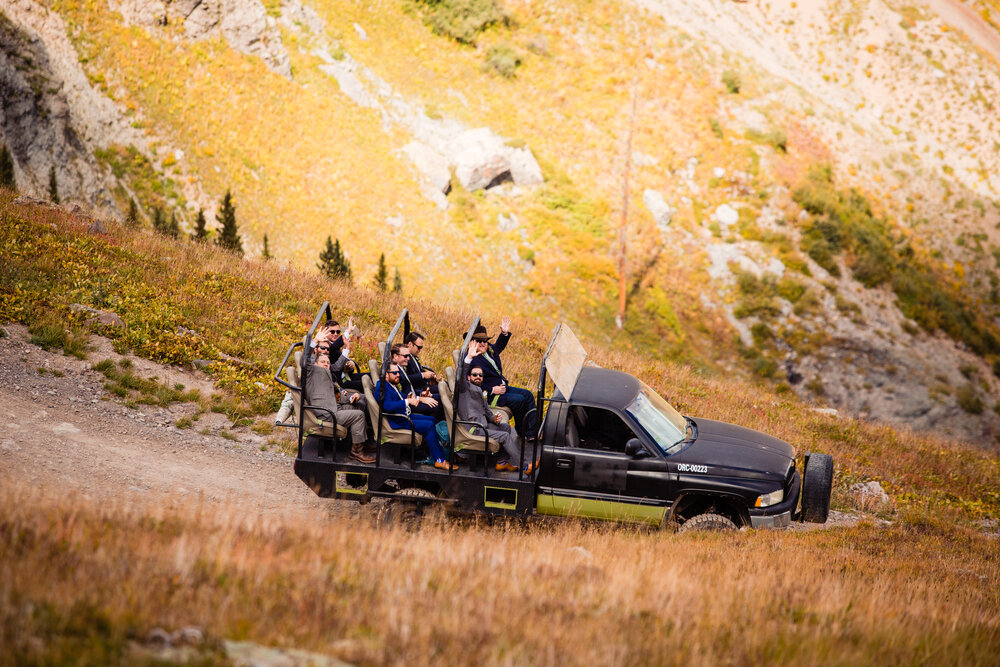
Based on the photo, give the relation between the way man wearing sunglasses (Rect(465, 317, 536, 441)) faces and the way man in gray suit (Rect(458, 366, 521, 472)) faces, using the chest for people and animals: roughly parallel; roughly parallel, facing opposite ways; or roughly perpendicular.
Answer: roughly parallel

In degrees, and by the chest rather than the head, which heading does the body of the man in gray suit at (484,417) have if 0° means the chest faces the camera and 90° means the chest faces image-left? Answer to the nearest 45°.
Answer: approximately 315°

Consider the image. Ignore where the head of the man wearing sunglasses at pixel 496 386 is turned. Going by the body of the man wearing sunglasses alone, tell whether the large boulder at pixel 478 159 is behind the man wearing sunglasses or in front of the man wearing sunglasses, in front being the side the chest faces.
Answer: behind

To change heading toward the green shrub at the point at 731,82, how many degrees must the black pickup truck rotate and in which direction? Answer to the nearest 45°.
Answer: approximately 90° to its left

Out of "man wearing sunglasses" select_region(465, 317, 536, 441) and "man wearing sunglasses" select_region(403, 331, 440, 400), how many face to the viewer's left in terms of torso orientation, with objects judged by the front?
0

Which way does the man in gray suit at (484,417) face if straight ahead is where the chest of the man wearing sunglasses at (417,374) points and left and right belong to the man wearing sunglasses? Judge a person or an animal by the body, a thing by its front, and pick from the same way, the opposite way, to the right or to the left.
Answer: the same way

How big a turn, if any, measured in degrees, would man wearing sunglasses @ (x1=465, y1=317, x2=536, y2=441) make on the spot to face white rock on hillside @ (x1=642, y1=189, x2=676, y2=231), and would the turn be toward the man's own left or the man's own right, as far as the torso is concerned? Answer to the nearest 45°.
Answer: approximately 135° to the man's own left

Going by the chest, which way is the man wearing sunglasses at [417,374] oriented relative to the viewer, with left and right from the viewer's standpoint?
facing the viewer and to the right of the viewer

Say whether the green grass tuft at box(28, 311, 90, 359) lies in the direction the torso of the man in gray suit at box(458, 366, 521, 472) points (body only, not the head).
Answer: no

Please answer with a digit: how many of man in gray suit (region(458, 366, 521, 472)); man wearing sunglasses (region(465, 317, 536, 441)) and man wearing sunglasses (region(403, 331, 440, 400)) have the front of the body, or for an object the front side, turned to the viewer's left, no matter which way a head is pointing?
0

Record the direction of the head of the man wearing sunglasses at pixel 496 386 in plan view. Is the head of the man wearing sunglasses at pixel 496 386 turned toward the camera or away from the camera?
toward the camera

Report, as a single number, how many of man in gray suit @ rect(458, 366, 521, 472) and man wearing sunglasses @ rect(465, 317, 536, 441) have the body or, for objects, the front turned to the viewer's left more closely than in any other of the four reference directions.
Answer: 0

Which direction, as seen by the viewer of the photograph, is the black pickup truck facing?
facing to the right of the viewer

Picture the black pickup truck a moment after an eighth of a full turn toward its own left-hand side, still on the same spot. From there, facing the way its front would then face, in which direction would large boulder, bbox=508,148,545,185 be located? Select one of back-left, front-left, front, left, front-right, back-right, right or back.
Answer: front-left

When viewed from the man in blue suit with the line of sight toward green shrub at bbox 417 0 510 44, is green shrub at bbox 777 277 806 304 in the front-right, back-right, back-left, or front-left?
front-right
